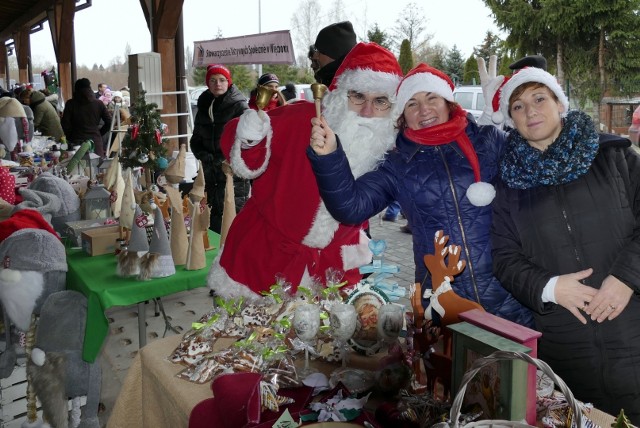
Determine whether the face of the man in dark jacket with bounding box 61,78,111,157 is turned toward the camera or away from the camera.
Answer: away from the camera

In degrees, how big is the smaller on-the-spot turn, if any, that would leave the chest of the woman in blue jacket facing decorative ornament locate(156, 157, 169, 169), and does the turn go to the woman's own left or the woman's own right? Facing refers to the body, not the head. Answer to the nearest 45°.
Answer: approximately 135° to the woman's own right

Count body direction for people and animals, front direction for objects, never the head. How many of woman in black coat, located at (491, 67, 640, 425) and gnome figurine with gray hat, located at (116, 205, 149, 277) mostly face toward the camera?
2

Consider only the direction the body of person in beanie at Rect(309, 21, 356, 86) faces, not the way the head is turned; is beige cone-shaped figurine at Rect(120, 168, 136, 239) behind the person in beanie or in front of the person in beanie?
in front

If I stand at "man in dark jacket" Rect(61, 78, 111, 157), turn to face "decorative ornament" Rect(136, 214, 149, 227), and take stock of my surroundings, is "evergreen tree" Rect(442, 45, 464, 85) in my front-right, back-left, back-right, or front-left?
back-left

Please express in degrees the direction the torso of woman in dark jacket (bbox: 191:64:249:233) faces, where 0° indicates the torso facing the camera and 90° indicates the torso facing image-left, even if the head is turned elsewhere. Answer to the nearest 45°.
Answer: approximately 0°

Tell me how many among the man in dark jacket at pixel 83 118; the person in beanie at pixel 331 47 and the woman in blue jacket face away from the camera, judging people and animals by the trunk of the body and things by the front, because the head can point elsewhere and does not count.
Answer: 1

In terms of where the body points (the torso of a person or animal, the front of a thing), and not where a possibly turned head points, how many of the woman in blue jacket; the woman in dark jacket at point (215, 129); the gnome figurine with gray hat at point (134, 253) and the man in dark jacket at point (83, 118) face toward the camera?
3

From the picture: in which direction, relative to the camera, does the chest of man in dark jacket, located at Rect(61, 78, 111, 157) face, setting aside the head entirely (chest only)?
away from the camera
